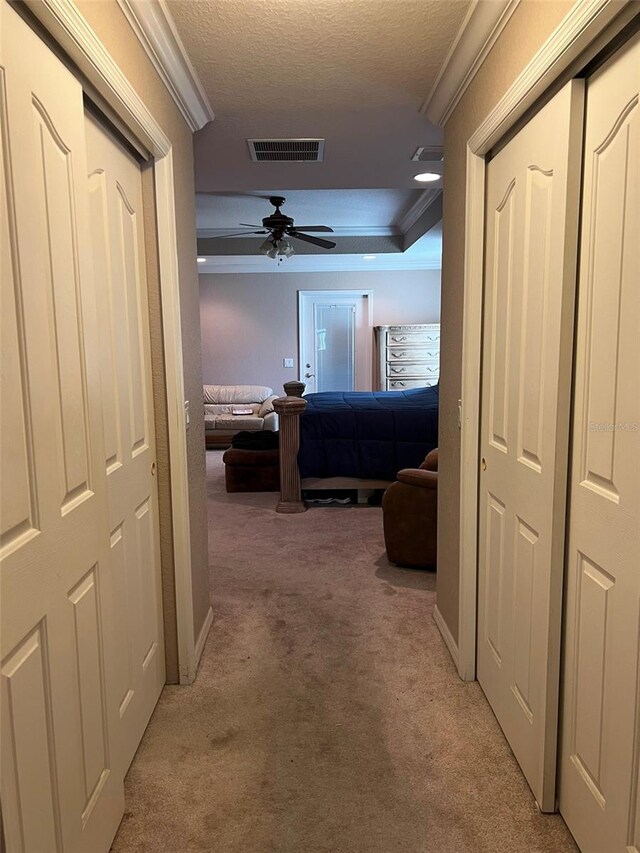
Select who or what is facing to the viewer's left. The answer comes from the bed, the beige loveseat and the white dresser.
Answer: the bed

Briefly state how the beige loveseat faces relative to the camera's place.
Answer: facing the viewer

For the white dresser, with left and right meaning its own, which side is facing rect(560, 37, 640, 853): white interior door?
front

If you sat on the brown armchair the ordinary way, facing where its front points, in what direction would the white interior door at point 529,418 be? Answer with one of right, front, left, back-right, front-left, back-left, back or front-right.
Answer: left

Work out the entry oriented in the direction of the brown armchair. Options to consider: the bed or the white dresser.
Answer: the white dresser

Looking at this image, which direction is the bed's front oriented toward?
to the viewer's left

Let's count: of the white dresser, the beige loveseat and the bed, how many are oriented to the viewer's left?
1

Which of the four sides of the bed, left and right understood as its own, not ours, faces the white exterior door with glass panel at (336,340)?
right

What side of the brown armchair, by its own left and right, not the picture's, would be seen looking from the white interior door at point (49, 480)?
left

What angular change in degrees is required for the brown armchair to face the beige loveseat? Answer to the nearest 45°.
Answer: approximately 45° to its right

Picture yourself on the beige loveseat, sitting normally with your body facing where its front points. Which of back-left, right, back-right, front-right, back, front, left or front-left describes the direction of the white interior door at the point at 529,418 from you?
front

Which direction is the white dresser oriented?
toward the camera

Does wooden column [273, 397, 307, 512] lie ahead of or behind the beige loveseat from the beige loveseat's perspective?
ahead

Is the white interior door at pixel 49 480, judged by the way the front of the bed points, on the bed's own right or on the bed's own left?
on the bed's own left

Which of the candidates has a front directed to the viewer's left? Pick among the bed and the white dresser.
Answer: the bed

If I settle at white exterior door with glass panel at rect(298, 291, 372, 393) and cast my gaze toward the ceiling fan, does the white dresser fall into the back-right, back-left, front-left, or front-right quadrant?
front-left
